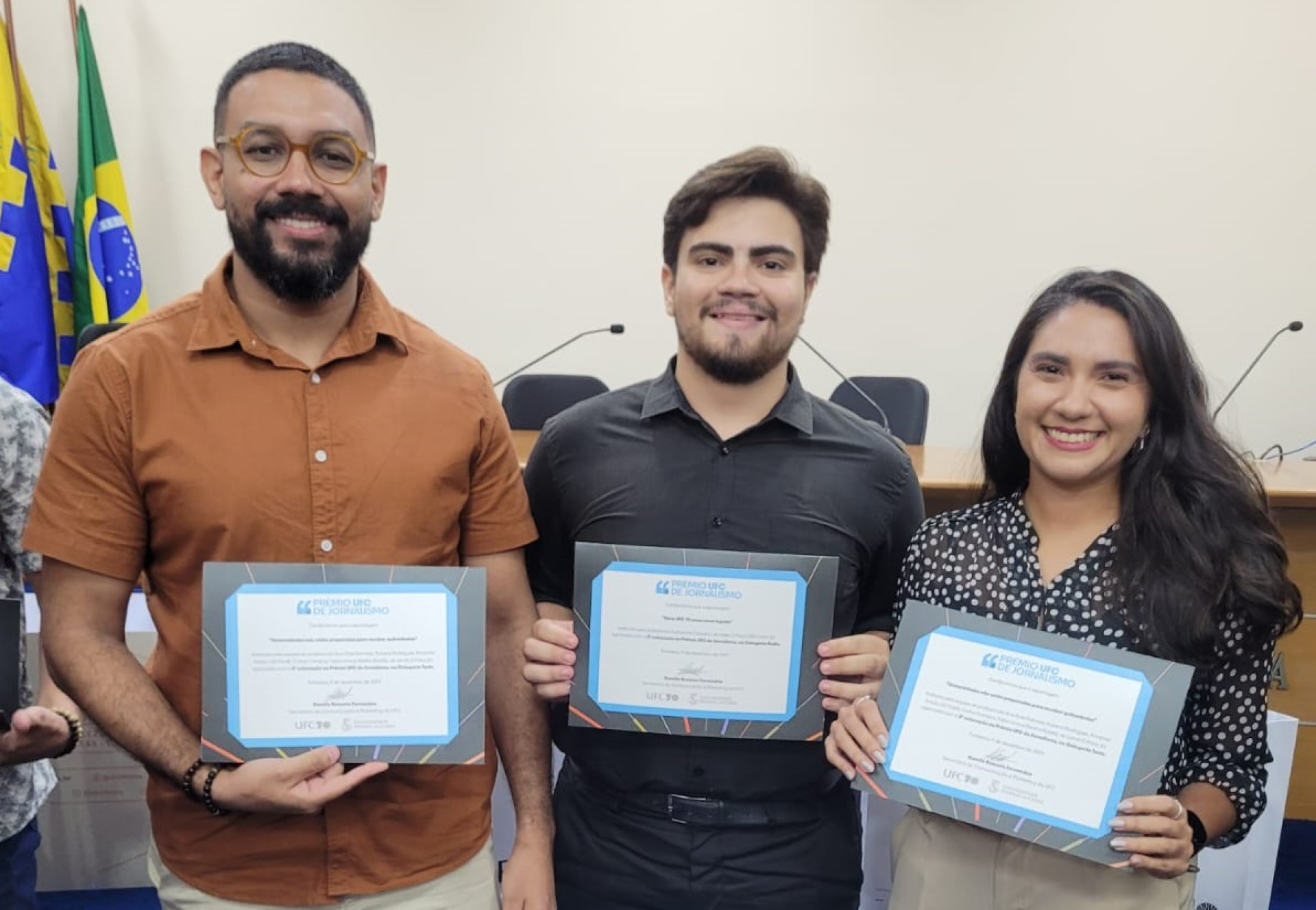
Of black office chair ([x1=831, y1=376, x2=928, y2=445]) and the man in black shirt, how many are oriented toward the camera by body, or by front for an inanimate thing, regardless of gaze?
2

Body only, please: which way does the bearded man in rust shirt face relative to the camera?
toward the camera

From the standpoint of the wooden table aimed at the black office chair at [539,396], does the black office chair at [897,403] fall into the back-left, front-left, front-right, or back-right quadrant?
front-right

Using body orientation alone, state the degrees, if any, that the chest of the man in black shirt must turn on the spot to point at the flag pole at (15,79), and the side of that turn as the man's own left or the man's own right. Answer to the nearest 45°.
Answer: approximately 135° to the man's own right

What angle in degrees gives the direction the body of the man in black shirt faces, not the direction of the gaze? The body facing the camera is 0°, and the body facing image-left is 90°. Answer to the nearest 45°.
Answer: approximately 0°

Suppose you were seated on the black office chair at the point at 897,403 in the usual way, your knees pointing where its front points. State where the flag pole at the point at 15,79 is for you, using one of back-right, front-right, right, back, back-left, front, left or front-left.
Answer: right

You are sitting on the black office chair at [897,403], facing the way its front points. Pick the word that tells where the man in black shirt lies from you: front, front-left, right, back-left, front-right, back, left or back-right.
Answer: front

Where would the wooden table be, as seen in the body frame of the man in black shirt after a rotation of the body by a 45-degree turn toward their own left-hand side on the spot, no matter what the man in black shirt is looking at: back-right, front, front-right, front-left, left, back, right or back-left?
left

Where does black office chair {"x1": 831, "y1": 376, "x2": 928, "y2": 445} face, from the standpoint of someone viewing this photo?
facing the viewer

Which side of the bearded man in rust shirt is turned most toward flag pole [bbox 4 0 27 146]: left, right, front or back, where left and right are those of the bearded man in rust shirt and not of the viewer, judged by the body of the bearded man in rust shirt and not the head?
back

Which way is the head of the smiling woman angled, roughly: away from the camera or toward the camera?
toward the camera

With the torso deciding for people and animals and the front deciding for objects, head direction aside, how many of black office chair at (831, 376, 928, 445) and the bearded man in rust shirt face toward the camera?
2

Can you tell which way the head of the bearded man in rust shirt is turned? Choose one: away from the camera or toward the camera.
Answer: toward the camera
